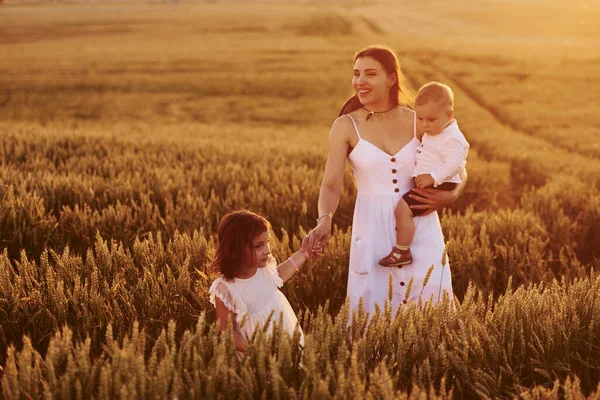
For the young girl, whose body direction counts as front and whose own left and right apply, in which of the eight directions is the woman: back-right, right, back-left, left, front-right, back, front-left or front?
left

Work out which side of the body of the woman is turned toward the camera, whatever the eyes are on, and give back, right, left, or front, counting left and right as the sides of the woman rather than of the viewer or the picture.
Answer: front

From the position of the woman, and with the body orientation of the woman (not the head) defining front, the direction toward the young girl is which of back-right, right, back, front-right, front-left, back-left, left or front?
front-right

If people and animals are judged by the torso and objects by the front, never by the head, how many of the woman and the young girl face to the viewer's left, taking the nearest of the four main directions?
0

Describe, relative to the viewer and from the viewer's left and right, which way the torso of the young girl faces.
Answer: facing the viewer and to the right of the viewer

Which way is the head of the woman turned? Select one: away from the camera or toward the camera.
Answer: toward the camera
